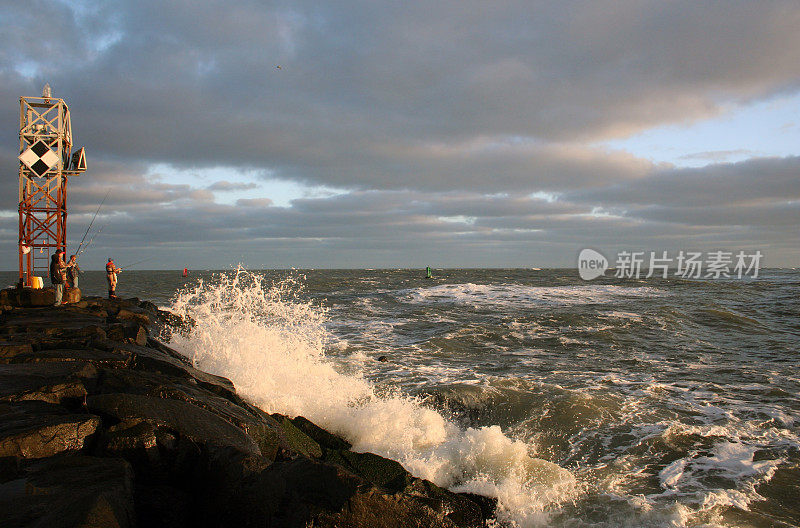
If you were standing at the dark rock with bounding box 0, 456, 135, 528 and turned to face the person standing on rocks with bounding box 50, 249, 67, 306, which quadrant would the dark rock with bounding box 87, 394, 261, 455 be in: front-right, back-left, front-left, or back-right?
front-right

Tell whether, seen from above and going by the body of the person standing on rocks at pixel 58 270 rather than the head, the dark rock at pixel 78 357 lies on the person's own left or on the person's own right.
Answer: on the person's own right

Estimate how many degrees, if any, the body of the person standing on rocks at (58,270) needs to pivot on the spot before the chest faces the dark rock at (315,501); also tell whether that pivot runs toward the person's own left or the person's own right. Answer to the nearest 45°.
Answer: approximately 90° to the person's own right

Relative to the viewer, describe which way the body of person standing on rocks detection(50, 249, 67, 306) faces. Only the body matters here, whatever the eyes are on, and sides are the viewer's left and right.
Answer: facing to the right of the viewer

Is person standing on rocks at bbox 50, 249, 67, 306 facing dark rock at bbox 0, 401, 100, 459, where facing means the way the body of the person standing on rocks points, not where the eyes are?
no

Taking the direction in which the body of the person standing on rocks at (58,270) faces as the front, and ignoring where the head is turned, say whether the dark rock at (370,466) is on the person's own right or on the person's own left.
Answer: on the person's own right

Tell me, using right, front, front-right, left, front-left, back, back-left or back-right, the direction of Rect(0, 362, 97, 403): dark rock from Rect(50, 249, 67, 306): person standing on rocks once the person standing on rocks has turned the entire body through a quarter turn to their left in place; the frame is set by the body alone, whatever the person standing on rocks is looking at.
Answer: back

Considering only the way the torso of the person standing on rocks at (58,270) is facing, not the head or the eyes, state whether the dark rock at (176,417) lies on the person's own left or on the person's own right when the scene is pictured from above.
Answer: on the person's own right

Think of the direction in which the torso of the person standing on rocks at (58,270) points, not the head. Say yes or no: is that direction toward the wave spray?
no

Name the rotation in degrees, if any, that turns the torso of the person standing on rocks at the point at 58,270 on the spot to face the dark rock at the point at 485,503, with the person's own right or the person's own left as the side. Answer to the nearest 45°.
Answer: approximately 90° to the person's own right

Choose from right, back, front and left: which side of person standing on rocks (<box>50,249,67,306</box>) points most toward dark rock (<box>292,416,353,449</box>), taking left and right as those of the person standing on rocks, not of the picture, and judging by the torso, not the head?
right
